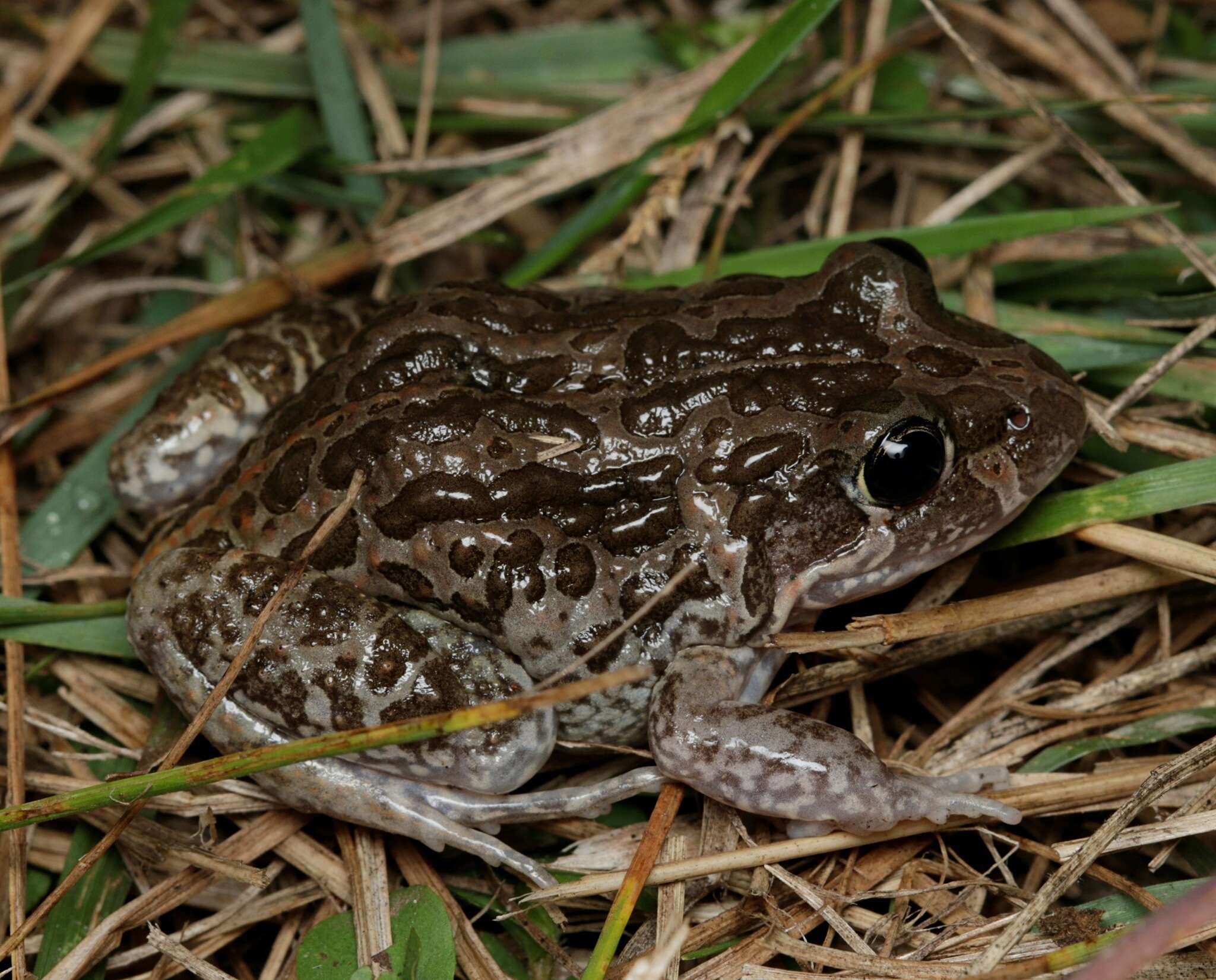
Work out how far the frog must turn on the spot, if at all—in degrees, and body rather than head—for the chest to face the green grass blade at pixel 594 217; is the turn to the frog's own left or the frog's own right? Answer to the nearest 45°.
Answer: approximately 90° to the frog's own left

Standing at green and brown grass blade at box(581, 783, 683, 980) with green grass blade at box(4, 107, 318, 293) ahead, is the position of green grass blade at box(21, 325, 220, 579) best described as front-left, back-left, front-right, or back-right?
front-left

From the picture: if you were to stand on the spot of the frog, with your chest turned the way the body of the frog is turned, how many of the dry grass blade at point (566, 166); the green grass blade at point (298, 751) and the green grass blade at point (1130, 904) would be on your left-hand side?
1

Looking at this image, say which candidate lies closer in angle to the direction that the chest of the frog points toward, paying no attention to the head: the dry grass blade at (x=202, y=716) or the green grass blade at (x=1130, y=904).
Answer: the green grass blade

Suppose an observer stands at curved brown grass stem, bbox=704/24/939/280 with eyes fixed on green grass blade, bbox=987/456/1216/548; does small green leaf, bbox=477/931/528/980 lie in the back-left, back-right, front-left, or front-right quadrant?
front-right

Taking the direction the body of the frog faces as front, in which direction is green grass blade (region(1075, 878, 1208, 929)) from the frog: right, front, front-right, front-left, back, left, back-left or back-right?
front-right

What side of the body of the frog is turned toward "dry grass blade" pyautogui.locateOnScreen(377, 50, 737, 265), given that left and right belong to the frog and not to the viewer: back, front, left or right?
left

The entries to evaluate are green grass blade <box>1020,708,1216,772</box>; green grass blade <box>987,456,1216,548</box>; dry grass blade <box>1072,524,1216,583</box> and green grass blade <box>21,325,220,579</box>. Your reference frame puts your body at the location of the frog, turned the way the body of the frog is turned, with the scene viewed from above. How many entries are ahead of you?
3

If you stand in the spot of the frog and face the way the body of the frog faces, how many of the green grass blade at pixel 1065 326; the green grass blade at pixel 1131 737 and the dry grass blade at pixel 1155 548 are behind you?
0

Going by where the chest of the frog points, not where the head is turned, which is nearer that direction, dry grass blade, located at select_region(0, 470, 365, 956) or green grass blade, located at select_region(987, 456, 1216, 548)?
the green grass blade

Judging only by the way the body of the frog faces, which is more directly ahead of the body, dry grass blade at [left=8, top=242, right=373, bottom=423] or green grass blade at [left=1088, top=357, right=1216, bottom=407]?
the green grass blade

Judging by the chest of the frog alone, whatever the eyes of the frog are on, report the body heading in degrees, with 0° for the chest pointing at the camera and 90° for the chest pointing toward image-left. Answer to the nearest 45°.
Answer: approximately 270°

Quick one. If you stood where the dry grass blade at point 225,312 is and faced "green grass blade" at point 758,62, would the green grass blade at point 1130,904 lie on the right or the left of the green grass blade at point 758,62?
right

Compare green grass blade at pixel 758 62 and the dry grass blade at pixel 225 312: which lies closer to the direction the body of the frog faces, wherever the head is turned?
the green grass blade

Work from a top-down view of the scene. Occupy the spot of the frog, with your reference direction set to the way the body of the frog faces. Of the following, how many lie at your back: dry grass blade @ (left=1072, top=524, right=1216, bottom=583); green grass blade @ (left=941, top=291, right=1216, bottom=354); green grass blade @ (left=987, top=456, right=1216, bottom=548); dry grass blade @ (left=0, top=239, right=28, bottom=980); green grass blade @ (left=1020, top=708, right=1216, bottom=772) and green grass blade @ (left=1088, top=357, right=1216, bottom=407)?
1
